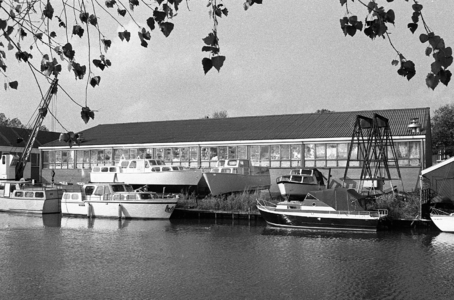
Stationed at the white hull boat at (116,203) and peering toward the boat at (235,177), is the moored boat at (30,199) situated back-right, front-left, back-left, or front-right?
back-left

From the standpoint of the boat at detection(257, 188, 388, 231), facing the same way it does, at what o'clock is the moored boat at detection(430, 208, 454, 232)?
The moored boat is roughly at 6 o'clock from the boat.

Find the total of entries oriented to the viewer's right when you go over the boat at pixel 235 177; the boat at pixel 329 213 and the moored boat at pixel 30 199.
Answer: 0

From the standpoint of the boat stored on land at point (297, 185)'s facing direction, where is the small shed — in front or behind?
behind

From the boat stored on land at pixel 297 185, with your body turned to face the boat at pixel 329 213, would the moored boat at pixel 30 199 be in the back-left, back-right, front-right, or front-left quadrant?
back-right

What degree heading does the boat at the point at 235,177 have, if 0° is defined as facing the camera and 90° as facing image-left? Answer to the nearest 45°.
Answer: approximately 45°

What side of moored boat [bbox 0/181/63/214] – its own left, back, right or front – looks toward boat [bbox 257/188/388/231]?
back

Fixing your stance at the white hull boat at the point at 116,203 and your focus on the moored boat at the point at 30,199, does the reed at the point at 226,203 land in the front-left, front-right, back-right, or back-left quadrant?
back-right

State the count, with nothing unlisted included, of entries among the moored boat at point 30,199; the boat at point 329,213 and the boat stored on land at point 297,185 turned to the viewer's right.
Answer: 0

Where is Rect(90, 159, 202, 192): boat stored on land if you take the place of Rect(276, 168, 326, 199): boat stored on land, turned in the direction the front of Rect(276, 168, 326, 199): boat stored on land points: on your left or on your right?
on your right

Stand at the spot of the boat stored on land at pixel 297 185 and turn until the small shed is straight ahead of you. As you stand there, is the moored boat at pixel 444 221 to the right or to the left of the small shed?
right

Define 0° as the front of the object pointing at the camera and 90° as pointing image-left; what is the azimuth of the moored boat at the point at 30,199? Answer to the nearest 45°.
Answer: approximately 135°

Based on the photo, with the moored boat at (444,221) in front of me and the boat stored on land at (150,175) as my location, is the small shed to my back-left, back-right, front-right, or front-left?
front-left

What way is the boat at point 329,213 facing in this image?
to the viewer's left

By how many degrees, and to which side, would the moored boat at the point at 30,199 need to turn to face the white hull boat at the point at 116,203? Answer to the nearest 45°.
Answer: approximately 180°

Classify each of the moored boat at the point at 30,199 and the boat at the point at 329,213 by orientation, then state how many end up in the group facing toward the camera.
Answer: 0

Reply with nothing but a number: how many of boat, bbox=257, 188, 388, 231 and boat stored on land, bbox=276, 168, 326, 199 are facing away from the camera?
0
